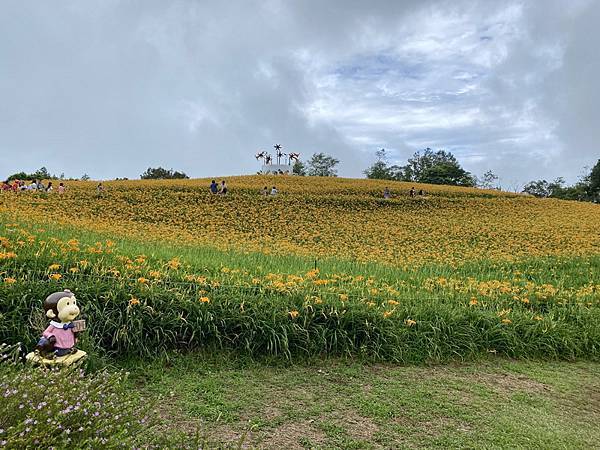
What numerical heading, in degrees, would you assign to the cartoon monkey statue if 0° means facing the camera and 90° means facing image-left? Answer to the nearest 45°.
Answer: approximately 315°

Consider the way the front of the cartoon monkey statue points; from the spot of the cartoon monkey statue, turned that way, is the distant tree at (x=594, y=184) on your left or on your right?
on your left
